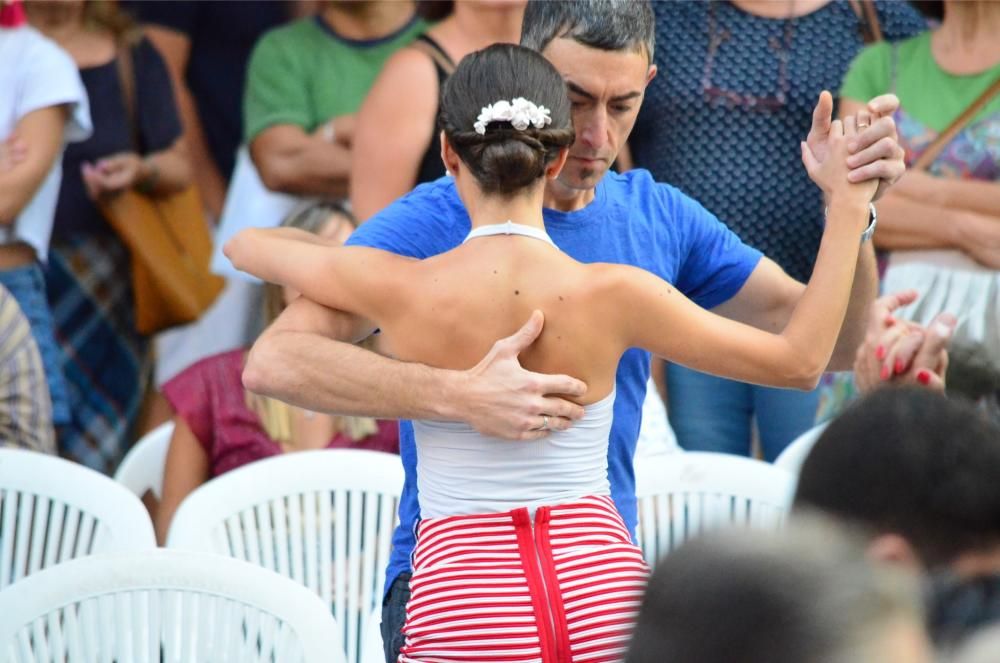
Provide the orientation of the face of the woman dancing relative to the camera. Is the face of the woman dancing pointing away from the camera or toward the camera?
away from the camera

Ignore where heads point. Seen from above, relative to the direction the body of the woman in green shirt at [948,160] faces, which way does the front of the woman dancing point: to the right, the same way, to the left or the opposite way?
the opposite way
